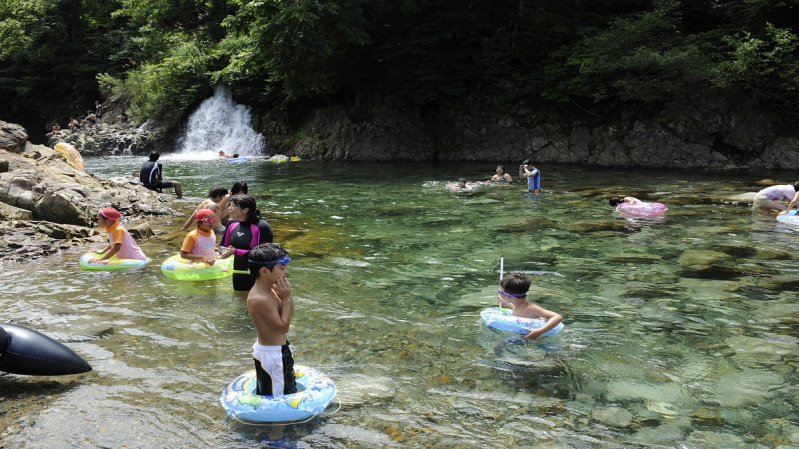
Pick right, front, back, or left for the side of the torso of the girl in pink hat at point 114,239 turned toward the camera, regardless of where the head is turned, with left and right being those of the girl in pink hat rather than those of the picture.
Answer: left

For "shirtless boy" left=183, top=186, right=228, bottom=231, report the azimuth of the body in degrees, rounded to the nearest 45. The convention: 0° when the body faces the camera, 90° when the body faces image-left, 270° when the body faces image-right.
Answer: approximately 270°

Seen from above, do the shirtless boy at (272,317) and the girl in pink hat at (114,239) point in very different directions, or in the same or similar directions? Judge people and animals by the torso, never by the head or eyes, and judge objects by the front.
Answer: very different directions
